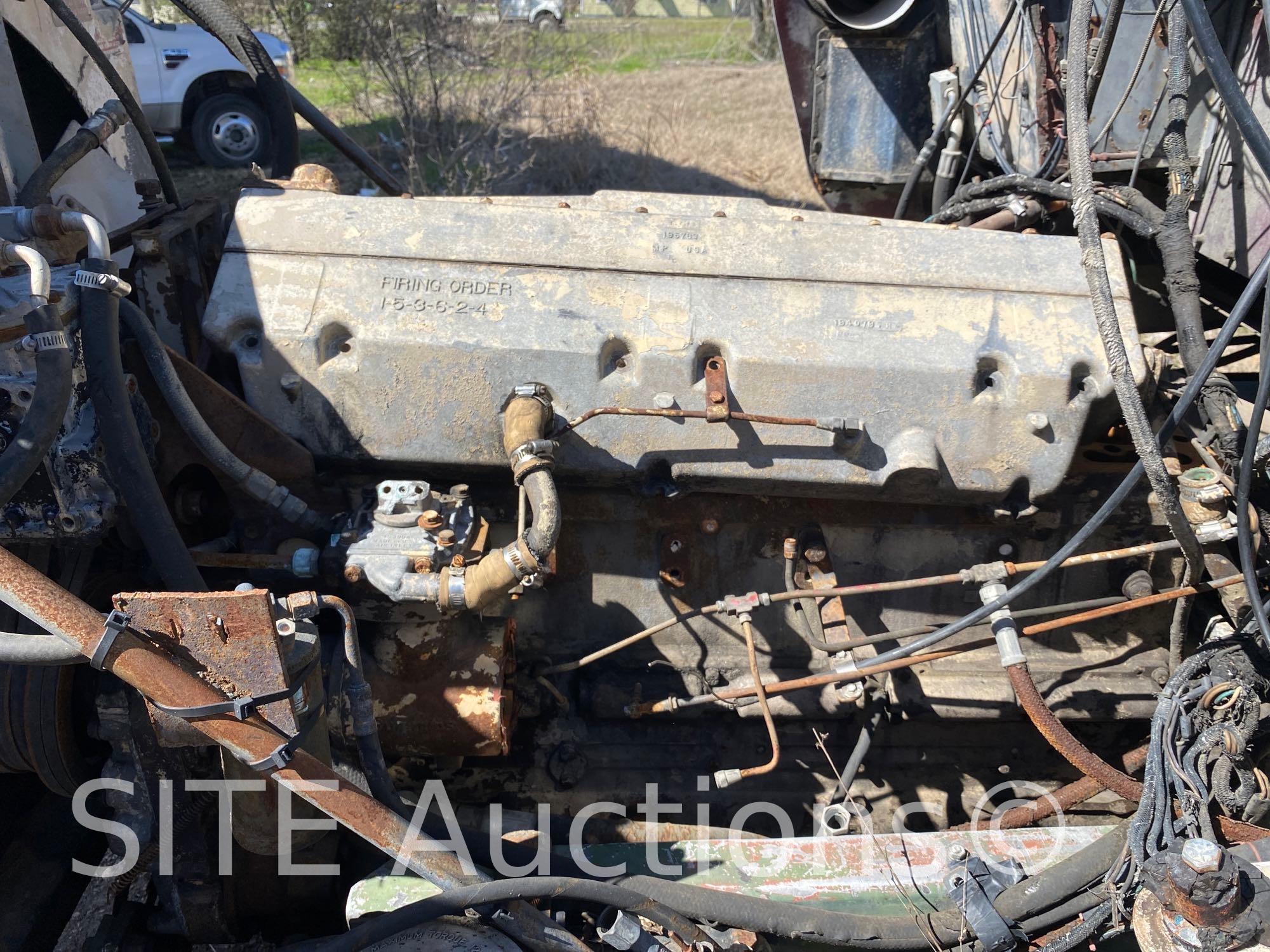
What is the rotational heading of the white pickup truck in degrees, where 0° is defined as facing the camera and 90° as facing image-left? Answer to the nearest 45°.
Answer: approximately 270°

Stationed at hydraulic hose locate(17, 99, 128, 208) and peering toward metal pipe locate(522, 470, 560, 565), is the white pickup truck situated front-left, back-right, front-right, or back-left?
back-left

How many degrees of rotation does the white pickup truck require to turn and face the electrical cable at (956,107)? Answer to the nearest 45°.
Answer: approximately 90° to its right

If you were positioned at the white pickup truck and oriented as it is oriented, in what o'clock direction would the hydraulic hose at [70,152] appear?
The hydraulic hose is roughly at 3 o'clock from the white pickup truck.

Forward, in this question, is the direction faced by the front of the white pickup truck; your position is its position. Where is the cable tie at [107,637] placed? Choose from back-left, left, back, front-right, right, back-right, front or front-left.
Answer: right

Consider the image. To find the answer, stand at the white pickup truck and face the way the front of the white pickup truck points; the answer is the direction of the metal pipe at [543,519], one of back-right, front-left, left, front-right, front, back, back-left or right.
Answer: right

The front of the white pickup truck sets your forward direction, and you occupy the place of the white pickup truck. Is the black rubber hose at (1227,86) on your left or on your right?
on your right

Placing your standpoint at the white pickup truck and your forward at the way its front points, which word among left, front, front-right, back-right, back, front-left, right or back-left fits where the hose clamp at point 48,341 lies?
right

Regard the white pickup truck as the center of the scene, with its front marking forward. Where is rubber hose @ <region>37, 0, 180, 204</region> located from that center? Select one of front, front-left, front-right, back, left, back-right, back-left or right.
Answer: right

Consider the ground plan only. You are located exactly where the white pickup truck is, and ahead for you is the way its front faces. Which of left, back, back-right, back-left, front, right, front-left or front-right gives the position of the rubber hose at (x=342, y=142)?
right

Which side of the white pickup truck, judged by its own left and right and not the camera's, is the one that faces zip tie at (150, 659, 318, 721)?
right

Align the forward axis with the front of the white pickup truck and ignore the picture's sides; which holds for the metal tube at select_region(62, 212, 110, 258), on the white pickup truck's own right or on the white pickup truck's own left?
on the white pickup truck's own right

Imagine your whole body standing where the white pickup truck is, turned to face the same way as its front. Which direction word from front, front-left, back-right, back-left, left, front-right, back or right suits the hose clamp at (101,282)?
right
